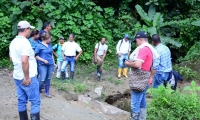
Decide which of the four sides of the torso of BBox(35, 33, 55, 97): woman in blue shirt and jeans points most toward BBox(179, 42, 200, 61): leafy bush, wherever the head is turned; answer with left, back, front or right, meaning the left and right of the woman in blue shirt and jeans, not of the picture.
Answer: left

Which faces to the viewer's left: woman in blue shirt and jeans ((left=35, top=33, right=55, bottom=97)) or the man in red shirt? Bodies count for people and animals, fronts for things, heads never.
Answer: the man in red shirt

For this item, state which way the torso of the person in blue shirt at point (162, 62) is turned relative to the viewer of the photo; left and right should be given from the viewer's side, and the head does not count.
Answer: facing away from the viewer and to the left of the viewer

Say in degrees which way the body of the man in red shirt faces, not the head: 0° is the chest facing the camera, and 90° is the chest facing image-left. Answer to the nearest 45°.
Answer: approximately 90°

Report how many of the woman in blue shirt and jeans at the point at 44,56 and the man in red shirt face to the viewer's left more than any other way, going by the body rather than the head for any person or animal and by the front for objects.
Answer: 1

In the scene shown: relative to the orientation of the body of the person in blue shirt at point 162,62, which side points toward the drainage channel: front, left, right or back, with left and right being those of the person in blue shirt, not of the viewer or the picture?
front

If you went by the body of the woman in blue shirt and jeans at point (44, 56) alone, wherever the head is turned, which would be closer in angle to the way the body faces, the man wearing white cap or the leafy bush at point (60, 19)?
the man wearing white cap

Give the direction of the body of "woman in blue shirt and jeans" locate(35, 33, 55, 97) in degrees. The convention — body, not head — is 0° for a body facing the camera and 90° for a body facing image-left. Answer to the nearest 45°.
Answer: approximately 315°

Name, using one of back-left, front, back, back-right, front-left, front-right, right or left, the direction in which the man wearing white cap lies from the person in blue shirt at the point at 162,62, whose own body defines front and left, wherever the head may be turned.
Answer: left

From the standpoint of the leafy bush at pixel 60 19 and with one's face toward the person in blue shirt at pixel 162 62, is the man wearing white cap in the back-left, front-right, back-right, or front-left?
front-right
